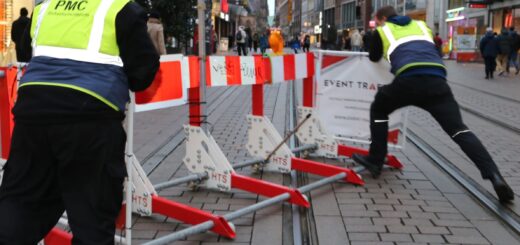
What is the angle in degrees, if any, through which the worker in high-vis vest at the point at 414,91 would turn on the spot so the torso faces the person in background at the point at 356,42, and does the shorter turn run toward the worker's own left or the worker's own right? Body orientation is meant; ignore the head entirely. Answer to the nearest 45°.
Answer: approximately 45° to the worker's own right

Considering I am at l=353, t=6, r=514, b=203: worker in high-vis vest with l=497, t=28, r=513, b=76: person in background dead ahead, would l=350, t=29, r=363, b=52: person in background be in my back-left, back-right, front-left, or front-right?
front-left

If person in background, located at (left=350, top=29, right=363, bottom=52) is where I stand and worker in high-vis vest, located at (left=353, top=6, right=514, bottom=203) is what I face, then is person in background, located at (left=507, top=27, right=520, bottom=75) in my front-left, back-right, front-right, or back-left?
front-left

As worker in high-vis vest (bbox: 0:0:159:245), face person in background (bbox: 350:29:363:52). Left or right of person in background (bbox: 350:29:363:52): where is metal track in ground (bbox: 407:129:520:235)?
right

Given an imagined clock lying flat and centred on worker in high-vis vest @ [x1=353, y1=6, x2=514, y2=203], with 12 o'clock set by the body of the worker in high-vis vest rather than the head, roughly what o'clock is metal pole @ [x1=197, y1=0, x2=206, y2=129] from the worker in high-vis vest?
The metal pole is roughly at 10 o'clock from the worker in high-vis vest.

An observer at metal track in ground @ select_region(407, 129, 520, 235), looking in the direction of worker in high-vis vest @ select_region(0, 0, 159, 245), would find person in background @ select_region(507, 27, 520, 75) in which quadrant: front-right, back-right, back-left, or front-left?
back-right

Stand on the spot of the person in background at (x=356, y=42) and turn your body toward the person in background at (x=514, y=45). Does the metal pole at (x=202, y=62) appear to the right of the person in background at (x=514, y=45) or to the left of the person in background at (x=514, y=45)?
right

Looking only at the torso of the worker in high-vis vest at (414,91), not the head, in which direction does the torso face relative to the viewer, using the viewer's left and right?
facing away from the viewer and to the left of the viewer
